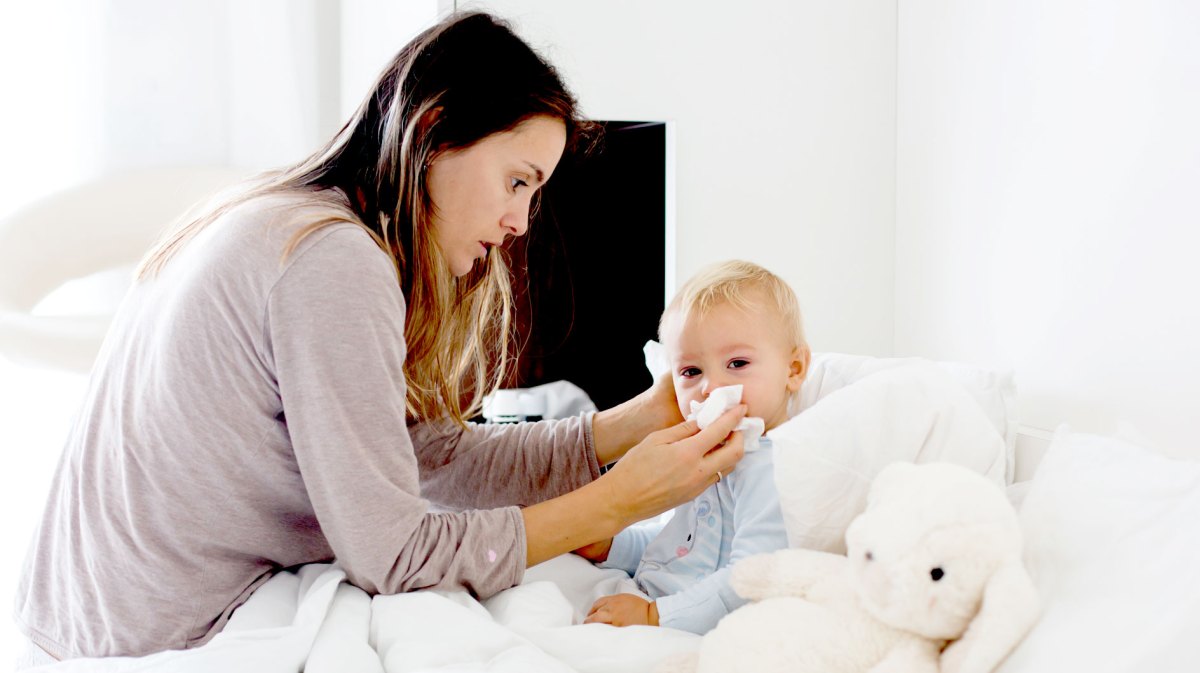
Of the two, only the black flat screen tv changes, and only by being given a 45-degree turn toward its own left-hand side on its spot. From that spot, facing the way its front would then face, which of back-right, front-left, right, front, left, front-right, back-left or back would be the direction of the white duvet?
front-right

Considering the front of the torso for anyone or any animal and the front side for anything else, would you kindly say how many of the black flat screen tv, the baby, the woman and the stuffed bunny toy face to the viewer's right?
1

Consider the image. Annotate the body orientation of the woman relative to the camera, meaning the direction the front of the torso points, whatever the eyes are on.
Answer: to the viewer's right

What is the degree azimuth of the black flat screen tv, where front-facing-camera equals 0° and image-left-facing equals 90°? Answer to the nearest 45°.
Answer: approximately 0°

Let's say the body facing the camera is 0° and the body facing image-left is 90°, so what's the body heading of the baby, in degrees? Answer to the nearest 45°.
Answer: approximately 45°
